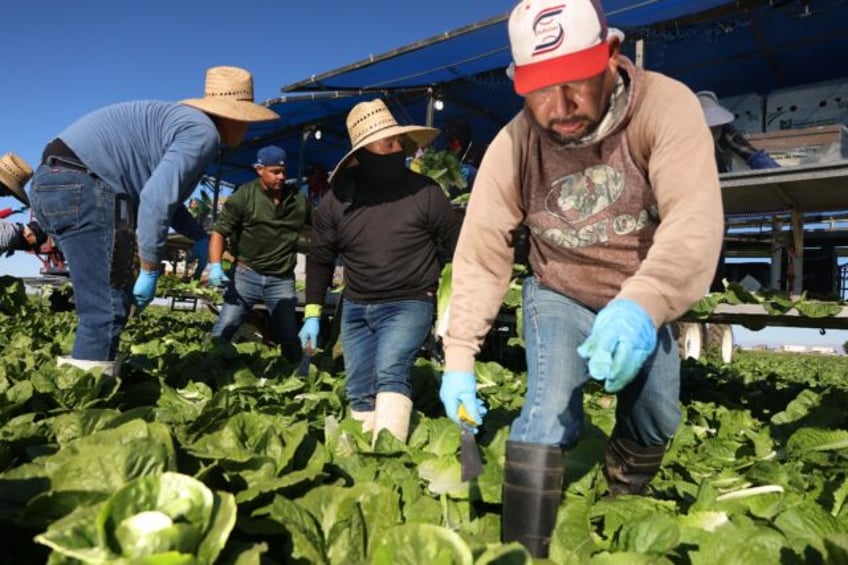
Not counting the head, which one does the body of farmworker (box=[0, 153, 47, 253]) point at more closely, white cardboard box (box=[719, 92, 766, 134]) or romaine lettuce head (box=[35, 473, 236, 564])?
the white cardboard box

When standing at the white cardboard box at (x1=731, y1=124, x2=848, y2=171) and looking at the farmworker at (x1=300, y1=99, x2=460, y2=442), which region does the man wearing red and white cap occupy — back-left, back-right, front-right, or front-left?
front-left

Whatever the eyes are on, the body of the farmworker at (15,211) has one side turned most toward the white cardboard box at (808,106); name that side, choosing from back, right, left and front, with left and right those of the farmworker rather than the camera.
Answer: front

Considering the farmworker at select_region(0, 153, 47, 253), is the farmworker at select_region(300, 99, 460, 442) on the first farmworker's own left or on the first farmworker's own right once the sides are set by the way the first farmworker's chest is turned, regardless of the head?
on the first farmworker's own right

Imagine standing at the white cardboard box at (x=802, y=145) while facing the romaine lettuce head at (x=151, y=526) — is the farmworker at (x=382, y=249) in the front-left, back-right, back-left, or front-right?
front-right

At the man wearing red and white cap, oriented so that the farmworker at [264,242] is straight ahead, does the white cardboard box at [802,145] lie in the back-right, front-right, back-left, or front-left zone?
front-right

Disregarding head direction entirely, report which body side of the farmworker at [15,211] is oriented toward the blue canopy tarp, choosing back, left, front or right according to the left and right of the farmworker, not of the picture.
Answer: front

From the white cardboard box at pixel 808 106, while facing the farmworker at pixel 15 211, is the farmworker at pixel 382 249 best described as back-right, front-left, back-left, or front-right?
front-left

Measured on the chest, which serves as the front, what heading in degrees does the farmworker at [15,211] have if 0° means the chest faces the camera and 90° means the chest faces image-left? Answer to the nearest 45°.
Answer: approximately 270°

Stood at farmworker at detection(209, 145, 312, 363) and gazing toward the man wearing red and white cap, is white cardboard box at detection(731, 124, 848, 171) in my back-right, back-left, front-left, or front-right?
front-left

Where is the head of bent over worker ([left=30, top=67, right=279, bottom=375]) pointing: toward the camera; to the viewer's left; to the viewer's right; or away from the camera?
to the viewer's right

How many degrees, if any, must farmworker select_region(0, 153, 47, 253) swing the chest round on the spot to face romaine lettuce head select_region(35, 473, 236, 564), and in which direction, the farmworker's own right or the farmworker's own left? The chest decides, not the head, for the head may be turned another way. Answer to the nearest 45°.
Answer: approximately 90° to the farmworker's own right
